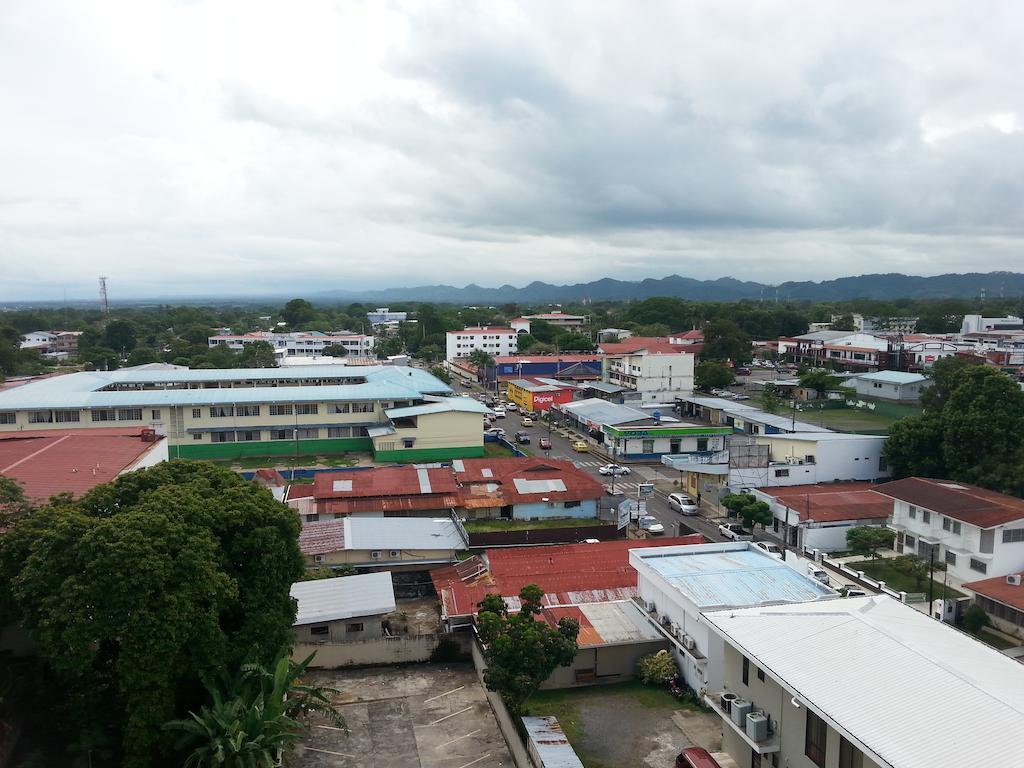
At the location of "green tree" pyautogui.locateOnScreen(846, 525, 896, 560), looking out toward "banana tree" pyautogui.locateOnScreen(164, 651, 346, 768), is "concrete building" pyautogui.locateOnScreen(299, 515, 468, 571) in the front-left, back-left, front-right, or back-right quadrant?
front-right

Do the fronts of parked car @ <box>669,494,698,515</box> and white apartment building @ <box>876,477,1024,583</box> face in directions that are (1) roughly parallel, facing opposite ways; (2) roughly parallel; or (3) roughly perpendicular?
roughly perpendicular

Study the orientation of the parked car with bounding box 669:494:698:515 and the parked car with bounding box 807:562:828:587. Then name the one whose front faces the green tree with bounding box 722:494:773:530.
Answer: the parked car with bounding box 669:494:698:515

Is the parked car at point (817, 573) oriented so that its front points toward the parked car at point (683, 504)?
no

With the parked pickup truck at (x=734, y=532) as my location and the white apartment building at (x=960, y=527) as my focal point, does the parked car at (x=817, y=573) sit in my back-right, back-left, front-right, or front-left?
front-right

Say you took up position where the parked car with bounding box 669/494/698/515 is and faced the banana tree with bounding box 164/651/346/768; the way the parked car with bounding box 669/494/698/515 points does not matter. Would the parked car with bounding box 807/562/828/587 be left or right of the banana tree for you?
left

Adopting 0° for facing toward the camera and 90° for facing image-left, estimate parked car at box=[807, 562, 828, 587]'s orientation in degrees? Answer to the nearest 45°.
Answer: approximately 315°

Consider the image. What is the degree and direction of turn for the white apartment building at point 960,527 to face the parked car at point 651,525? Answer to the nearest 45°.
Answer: approximately 45° to its right

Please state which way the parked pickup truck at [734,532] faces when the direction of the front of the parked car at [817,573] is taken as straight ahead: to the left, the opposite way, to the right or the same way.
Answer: the same way

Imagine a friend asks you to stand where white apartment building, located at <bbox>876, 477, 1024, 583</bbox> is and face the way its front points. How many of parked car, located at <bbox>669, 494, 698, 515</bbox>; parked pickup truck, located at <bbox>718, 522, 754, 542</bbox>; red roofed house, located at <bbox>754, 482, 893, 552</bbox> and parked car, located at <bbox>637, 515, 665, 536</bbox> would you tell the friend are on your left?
0

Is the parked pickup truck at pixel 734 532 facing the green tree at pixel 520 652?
no

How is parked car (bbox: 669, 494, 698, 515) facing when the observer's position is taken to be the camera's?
facing the viewer and to the right of the viewer

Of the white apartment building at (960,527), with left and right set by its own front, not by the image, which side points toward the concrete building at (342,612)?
front
